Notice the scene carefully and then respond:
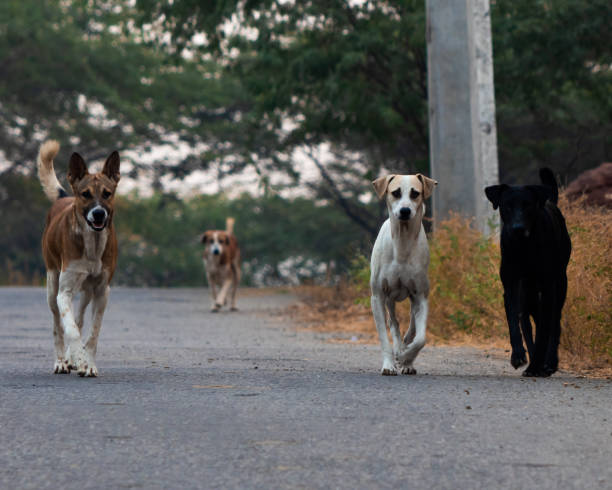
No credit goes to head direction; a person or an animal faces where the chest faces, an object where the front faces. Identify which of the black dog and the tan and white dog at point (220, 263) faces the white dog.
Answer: the tan and white dog

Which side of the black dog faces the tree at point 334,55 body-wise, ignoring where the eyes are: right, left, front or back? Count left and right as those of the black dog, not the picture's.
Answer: back

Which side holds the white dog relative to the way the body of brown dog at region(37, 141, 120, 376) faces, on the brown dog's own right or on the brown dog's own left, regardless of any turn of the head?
on the brown dog's own left

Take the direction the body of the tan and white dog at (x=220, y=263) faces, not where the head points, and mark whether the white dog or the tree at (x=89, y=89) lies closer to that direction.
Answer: the white dog

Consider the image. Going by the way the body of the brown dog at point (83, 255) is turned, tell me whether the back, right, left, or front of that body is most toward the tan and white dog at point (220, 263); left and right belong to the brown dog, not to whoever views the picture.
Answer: back

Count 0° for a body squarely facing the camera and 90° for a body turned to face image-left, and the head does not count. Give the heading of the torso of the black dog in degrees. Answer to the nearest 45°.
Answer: approximately 0°

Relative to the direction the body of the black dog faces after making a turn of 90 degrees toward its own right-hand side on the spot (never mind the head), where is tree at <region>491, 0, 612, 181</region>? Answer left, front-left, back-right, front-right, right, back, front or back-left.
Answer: right

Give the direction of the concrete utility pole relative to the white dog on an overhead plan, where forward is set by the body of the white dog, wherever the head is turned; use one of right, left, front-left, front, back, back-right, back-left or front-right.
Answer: back

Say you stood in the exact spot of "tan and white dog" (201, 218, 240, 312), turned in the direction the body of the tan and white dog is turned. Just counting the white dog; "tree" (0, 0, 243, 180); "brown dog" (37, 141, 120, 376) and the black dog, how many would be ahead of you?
3

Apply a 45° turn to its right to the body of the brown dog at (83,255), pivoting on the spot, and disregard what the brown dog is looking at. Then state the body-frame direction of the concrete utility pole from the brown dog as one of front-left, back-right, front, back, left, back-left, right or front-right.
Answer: back
